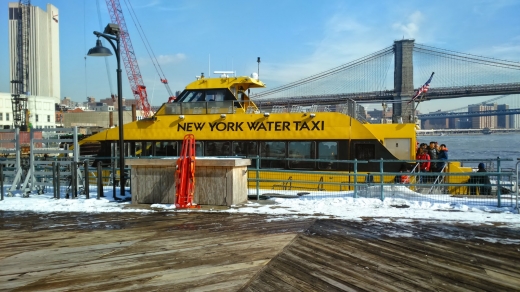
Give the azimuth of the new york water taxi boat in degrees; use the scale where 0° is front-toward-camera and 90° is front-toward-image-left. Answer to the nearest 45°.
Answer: approximately 90°

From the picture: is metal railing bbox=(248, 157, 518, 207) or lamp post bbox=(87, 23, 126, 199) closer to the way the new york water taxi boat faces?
the lamp post

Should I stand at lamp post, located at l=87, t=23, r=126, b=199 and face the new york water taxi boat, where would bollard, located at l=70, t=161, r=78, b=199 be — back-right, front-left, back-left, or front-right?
back-left

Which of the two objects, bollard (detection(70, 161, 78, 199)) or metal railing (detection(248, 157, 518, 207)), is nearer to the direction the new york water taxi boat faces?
the bollard

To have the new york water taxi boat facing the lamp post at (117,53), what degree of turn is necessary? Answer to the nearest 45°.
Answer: approximately 45° to its left

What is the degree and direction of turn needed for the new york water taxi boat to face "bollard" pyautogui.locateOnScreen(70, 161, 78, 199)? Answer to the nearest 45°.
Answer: approximately 45° to its left

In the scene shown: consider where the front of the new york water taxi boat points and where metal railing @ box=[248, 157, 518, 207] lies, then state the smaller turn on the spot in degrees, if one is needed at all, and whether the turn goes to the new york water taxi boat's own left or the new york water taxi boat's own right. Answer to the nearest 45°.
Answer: approximately 135° to the new york water taxi boat's own left
